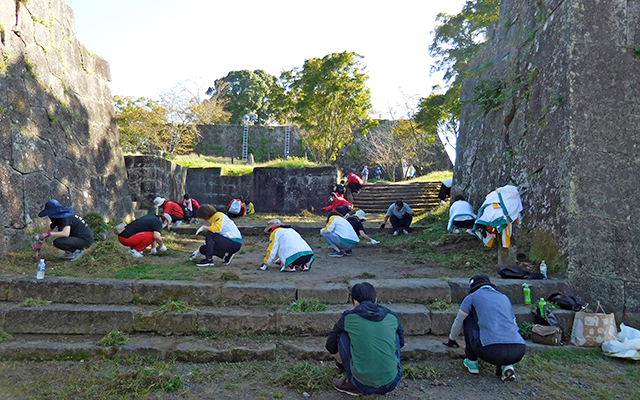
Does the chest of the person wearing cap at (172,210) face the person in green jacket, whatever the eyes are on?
no

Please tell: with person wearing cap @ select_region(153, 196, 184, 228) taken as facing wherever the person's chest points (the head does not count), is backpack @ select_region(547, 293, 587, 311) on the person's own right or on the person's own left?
on the person's own left

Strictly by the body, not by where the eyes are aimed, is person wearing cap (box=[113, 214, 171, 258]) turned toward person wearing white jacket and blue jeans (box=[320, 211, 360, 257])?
yes

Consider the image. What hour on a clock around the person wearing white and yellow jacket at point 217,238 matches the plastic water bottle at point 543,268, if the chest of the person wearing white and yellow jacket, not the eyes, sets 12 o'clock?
The plastic water bottle is roughly at 7 o'clock from the person wearing white and yellow jacket.

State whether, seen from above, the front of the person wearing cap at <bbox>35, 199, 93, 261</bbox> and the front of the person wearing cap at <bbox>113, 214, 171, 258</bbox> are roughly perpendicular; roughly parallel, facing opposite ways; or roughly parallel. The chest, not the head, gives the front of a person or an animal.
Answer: roughly parallel, facing opposite ways

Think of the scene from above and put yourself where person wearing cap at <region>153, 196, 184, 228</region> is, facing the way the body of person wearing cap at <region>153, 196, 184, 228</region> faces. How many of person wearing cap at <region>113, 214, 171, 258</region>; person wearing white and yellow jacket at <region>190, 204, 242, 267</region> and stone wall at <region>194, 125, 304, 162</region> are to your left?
2

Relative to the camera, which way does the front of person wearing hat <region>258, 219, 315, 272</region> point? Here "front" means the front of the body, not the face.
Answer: to the viewer's left

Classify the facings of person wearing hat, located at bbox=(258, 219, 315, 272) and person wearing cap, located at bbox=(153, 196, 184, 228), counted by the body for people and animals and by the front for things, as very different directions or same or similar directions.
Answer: same or similar directions

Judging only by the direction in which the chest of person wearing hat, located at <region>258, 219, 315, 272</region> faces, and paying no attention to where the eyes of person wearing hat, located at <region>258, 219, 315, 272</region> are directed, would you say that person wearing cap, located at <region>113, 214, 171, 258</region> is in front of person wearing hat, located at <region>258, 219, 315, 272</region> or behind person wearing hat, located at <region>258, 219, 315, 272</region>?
in front

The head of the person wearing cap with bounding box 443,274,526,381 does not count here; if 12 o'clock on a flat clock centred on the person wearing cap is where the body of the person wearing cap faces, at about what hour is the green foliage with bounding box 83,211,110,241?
The green foliage is roughly at 11 o'clock from the person wearing cap.

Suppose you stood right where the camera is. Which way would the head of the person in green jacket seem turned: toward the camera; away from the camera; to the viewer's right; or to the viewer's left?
away from the camera

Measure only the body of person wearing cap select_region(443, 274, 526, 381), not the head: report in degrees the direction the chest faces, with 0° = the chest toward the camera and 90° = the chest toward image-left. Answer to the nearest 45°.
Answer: approximately 135°

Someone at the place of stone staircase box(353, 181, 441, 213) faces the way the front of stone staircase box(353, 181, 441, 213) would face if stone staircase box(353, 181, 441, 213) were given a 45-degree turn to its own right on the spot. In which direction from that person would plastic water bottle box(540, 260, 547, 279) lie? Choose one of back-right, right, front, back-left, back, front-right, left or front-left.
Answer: front-left

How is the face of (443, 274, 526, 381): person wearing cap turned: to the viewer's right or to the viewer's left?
to the viewer's left

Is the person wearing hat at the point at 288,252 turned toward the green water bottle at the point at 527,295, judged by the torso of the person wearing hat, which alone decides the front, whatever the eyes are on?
no

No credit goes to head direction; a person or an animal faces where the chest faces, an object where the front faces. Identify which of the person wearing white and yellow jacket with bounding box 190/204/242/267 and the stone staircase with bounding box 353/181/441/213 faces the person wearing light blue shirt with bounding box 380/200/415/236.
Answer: the stone staircase

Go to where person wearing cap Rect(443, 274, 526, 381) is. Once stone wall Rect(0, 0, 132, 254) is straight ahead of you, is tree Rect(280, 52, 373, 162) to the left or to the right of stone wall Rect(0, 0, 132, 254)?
right

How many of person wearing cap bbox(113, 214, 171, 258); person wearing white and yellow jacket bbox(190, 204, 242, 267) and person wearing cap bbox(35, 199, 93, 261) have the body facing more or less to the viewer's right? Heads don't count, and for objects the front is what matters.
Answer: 1

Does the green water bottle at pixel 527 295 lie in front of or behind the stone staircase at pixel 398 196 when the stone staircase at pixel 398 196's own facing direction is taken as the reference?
in front

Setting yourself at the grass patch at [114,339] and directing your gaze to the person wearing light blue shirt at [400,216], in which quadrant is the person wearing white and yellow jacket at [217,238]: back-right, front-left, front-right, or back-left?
front-left
